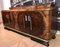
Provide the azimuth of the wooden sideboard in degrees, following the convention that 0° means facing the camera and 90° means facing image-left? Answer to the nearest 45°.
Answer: approximately 45°
